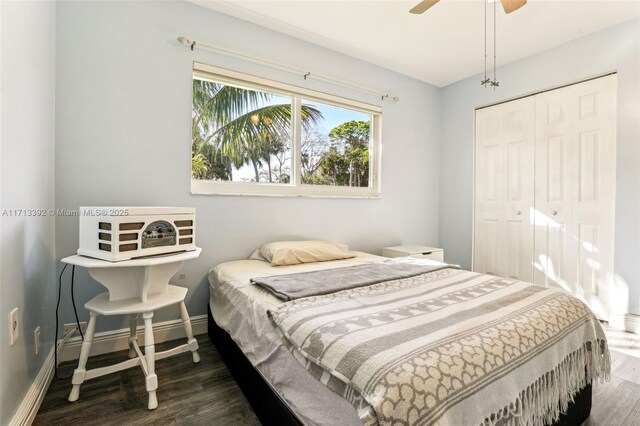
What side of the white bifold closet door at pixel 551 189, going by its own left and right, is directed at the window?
front

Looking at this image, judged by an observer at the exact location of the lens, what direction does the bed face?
facing the viewer and to the right of the viewer

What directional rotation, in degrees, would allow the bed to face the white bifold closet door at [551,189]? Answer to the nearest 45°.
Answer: approximately 90° to its left

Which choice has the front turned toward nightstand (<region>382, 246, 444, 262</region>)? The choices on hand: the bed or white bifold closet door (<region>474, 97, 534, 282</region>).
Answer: the white bifold closet door

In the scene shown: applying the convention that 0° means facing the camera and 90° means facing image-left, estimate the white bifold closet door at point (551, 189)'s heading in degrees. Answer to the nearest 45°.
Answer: approximately 45°

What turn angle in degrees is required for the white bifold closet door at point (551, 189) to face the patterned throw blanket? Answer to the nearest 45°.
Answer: approximately 45° to its left

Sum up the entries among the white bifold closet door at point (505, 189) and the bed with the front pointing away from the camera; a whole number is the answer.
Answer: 0

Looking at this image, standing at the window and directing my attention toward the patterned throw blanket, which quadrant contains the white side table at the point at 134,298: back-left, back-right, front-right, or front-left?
front-right

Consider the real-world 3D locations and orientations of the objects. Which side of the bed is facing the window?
back

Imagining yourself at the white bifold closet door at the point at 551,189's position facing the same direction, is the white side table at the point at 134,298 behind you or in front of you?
in front

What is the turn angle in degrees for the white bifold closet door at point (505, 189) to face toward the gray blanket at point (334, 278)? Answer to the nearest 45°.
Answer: approximately 45° to its left

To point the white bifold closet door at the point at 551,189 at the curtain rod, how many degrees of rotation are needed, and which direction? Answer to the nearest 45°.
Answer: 0° — it already faces it

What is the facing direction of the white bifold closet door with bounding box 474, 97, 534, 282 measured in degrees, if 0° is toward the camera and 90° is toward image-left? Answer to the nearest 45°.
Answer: approximately 45°

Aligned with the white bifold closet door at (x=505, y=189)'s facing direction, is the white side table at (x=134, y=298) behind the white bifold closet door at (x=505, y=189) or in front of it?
in front

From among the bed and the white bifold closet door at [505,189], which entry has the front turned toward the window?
the white bifold closet door

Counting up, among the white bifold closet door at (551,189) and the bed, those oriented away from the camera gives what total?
0

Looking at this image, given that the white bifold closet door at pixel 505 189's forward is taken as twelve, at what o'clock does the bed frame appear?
The bed frame is roughly at 11 o'clock from the white bifold closet door.

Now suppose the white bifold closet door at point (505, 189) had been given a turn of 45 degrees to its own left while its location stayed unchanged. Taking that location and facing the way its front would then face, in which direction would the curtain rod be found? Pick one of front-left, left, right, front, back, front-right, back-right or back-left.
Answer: front-right

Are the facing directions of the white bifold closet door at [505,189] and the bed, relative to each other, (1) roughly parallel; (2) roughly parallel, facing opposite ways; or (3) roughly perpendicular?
roughly perpendicular
